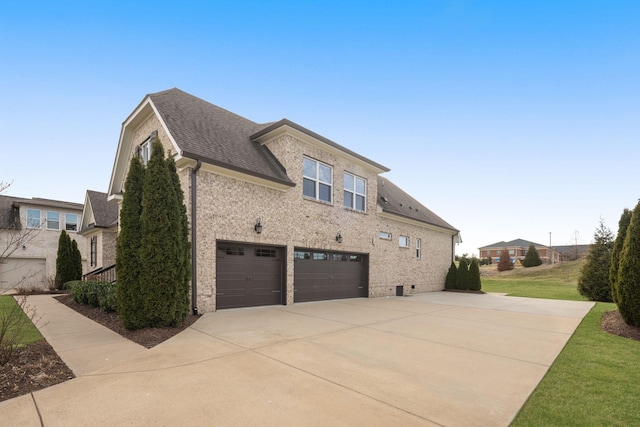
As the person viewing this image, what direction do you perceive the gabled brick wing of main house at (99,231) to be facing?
facing the viewer and to the left of the viewer

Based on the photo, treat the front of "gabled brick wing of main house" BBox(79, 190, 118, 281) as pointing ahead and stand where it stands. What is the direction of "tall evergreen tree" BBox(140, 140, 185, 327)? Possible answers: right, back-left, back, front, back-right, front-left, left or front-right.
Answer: front-left

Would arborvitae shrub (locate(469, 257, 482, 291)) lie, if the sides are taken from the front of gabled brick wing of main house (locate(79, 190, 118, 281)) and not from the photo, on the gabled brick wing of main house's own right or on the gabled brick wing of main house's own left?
on the gabled brick wing of main house's own left

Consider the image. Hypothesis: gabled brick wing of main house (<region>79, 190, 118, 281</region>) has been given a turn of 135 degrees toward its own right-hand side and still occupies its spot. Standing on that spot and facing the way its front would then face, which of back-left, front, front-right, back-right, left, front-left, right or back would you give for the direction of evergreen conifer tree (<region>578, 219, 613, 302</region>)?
back-right

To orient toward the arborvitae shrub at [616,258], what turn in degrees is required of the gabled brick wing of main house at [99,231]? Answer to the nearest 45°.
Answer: approximately 90° to its left

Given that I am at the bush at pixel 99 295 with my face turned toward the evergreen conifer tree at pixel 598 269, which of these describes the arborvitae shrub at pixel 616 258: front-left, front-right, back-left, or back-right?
front-right

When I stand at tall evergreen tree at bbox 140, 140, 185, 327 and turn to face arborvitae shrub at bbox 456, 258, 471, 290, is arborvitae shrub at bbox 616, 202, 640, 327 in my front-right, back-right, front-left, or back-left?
front-right

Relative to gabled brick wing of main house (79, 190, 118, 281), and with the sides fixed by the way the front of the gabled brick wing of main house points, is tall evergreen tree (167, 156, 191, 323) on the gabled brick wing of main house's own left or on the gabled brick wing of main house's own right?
on the gabled brick wing of main house's own left
